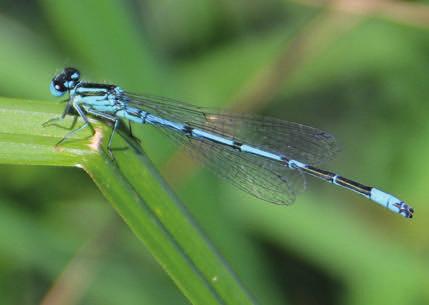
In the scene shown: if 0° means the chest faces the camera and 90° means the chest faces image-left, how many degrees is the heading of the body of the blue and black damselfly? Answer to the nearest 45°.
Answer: approximately 90°
